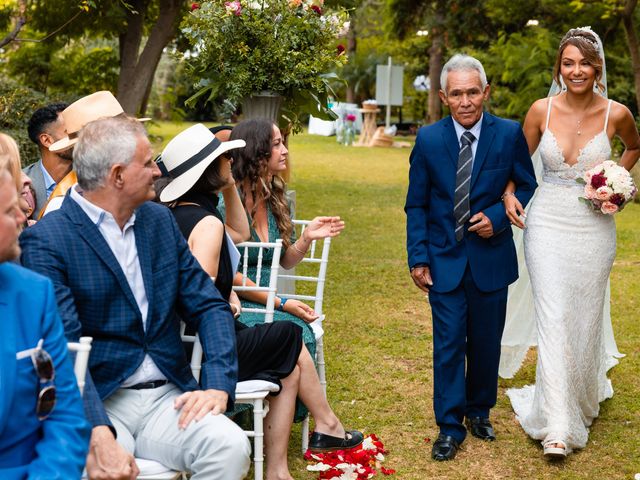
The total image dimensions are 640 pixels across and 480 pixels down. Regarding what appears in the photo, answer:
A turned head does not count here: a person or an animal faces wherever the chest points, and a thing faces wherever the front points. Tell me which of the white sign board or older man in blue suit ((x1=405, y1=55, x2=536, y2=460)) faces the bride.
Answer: the white sign board

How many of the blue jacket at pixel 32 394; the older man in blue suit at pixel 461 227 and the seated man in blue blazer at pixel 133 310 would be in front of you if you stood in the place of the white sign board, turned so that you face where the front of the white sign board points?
3

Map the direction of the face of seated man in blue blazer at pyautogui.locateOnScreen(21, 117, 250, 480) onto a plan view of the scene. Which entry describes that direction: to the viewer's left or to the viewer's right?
to the viewer's right

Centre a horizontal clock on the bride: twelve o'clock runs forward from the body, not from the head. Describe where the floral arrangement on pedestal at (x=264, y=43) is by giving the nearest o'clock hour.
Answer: The floral arrangement on pedestal is roughly at 4 o'clock from the bride.

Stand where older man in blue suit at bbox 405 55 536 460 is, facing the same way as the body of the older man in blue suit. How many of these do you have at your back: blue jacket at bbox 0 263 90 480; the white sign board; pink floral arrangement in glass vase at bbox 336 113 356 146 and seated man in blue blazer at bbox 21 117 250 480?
2

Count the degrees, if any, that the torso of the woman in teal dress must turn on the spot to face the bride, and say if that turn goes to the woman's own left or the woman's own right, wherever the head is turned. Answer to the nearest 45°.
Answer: approximately 45° to the woman's own left

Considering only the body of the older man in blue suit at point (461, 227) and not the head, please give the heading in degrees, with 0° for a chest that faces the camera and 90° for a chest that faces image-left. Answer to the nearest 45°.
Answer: approximately 0°

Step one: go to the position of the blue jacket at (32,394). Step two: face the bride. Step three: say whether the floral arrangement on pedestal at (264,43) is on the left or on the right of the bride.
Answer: left
